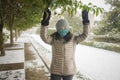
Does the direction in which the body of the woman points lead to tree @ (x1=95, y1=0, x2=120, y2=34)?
no

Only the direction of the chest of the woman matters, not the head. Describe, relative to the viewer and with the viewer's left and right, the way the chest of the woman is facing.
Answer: facing the viewer
